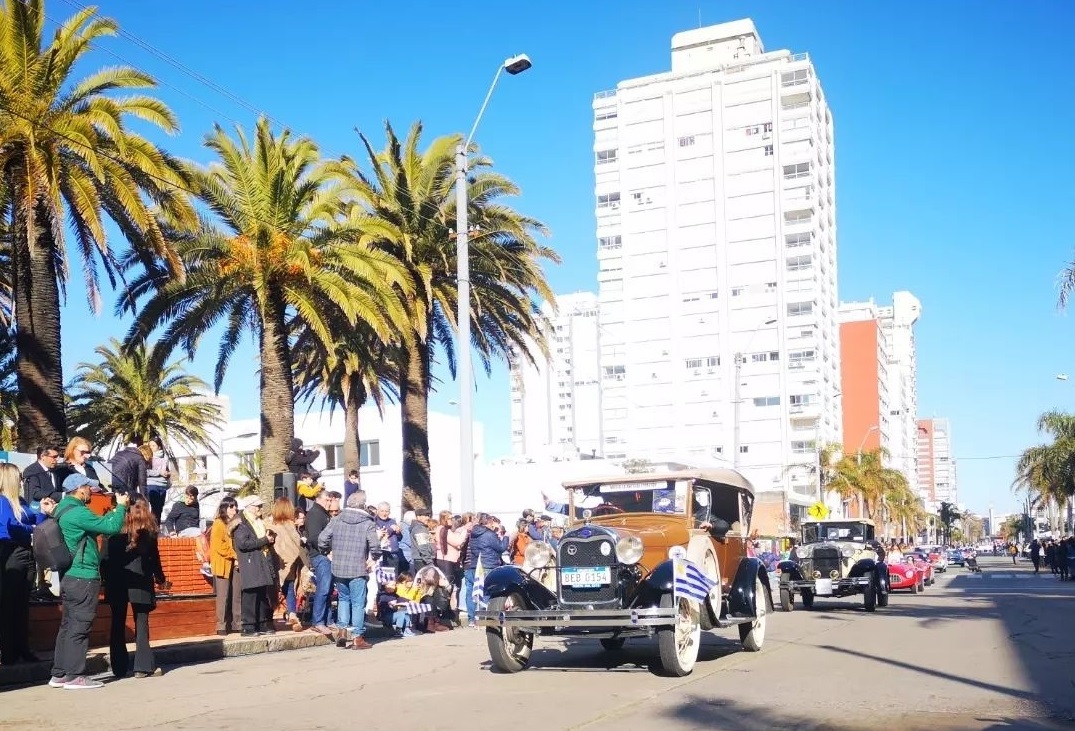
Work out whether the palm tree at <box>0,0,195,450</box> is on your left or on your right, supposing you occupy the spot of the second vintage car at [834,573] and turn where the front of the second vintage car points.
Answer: on your right

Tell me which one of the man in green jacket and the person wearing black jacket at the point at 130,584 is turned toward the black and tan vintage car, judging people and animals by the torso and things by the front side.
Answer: the man in green jacket

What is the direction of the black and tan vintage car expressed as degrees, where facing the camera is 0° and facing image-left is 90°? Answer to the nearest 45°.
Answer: approximately 45°

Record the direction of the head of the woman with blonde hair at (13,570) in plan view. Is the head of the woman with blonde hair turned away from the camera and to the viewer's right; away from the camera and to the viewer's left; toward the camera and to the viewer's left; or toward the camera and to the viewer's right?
away from the camera and to the viewer's right

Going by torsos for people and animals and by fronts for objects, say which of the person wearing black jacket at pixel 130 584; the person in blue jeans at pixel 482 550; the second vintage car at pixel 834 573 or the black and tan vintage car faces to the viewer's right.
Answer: the person in blue jeans

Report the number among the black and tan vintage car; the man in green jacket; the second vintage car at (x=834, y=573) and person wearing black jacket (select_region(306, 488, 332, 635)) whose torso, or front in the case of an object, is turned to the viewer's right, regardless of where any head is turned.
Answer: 2

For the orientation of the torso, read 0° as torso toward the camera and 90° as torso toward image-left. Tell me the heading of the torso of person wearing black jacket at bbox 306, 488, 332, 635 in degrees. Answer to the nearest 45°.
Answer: approximately 270°

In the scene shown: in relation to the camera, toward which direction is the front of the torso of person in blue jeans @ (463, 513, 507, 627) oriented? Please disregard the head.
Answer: to the viewer's right

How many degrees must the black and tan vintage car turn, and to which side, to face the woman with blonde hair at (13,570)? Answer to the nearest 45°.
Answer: approximately 45° to its right

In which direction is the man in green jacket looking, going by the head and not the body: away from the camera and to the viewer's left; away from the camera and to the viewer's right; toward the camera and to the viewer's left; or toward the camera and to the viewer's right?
away from the camera and to the viewer's right

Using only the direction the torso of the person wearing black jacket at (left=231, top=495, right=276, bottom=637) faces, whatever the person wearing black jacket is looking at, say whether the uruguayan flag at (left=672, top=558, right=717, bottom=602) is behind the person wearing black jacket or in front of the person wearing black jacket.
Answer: in front

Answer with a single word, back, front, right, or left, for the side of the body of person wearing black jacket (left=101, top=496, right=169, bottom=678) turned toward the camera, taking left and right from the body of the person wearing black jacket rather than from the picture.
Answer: back

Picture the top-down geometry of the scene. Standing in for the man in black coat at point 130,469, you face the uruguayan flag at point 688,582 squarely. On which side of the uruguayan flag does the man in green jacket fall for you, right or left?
right

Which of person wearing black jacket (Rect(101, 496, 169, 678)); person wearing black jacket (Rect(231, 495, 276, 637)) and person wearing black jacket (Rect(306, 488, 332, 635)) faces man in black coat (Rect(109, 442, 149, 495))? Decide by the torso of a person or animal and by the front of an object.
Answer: person wearing black jacket (Rect(101, 496, 169, 678))

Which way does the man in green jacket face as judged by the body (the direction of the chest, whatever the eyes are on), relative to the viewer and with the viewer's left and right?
facing to the right of the viewer

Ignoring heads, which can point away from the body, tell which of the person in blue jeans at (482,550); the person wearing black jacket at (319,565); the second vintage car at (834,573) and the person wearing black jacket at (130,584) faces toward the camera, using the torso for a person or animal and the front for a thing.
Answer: the second vintage car
